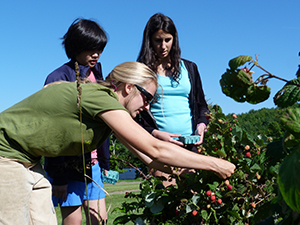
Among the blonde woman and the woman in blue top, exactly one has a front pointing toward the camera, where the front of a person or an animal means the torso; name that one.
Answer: the woman in blue top

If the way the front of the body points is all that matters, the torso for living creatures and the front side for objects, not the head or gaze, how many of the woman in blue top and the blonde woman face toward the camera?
1

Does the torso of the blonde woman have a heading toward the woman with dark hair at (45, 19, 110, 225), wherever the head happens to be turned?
no

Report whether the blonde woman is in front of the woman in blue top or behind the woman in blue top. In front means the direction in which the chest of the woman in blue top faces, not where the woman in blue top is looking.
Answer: in front

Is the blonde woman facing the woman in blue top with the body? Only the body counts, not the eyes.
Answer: no

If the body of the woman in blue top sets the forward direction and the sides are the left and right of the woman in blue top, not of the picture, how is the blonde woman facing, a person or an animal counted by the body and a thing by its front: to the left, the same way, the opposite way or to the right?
to the left

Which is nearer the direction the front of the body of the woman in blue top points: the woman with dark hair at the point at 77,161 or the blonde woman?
the blonde woman

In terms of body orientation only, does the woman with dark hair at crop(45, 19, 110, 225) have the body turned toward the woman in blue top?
no

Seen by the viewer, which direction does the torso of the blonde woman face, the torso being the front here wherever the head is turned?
to the viewer's right

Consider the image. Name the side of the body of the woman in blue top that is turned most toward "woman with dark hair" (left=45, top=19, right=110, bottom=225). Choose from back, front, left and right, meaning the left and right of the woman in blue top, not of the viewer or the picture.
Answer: right

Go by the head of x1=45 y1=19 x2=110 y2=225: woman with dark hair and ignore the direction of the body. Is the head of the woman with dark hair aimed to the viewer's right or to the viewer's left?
to the viewer's right

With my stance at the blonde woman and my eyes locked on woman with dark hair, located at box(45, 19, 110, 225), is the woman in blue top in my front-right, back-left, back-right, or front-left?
front-right

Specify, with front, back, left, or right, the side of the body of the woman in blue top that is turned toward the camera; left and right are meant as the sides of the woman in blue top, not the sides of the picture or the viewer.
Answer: front
